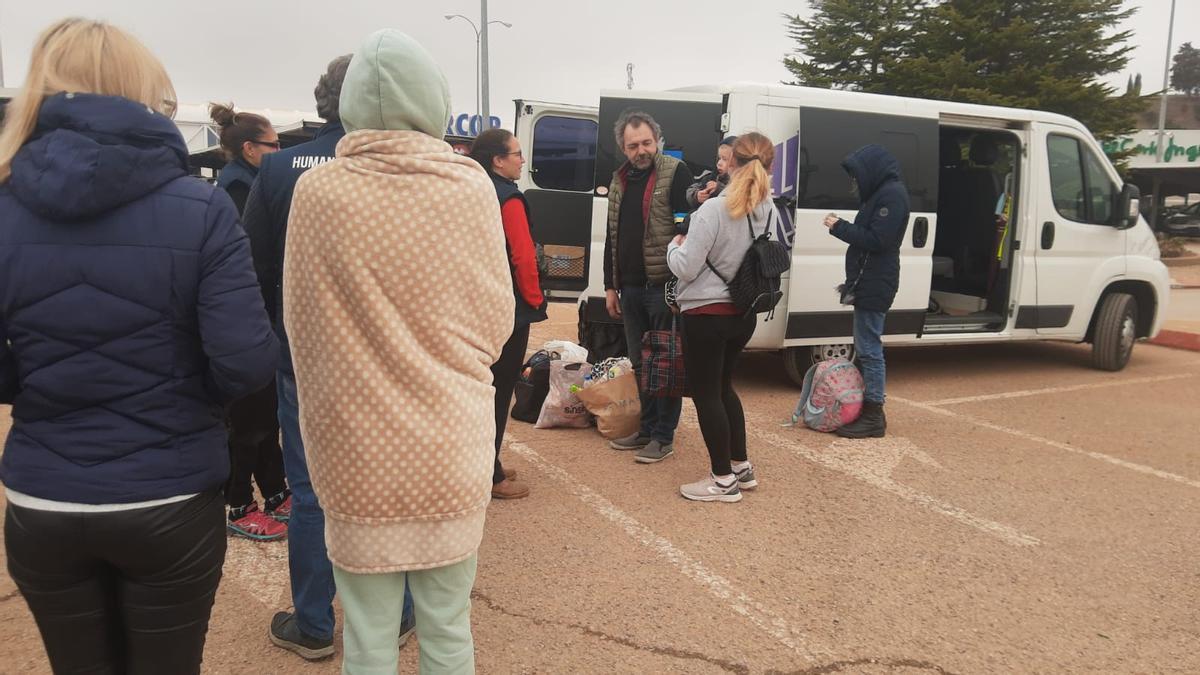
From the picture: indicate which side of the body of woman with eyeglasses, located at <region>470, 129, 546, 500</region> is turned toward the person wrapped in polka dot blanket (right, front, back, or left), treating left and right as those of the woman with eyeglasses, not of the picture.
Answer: right

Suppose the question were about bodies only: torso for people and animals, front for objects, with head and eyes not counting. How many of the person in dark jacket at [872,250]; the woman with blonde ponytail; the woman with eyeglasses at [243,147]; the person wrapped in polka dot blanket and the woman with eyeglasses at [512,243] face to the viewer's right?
2

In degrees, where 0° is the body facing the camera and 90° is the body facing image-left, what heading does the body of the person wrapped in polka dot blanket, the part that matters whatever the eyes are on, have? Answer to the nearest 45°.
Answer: approximately 180°

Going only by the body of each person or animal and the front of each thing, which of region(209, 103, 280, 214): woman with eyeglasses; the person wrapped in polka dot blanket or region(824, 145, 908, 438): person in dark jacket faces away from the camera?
the person wrapped in polka dot blanket

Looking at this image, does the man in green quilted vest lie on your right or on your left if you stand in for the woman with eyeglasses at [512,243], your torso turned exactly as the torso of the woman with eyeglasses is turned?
on your left

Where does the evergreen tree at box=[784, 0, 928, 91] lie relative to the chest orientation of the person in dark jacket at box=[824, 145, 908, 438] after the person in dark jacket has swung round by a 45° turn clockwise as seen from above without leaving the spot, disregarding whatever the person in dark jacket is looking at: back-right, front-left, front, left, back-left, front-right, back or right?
front-right

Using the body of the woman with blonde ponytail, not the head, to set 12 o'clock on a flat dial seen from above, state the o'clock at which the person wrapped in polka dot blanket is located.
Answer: The person wrapped in polka dot blanket is roughly at 8 o'clock from the woman with blonde ponytail.

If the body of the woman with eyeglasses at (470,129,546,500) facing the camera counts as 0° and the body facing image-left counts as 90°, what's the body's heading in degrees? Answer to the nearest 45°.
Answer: approximately 270°

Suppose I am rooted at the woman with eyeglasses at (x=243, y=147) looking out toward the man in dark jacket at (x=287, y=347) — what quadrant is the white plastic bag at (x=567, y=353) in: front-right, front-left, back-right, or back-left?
back-left

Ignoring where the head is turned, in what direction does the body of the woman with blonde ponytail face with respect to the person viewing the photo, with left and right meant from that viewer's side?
facing away from the viewer and to the left of the viewer

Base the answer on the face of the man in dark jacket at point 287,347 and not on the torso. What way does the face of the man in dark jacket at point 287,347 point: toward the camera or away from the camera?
away from the camera

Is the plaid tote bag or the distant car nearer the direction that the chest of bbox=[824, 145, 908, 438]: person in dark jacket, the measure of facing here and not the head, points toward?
the plaid tote bag

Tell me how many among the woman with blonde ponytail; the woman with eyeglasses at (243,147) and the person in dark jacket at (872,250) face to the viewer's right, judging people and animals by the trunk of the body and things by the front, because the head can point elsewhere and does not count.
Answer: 1

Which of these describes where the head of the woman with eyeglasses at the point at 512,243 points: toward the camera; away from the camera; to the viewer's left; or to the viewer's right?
to the viewer's right

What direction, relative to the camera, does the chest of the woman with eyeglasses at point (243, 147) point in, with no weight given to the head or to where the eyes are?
to the viewer's right

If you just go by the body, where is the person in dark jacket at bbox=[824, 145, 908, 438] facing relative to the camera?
to the viewer's left
